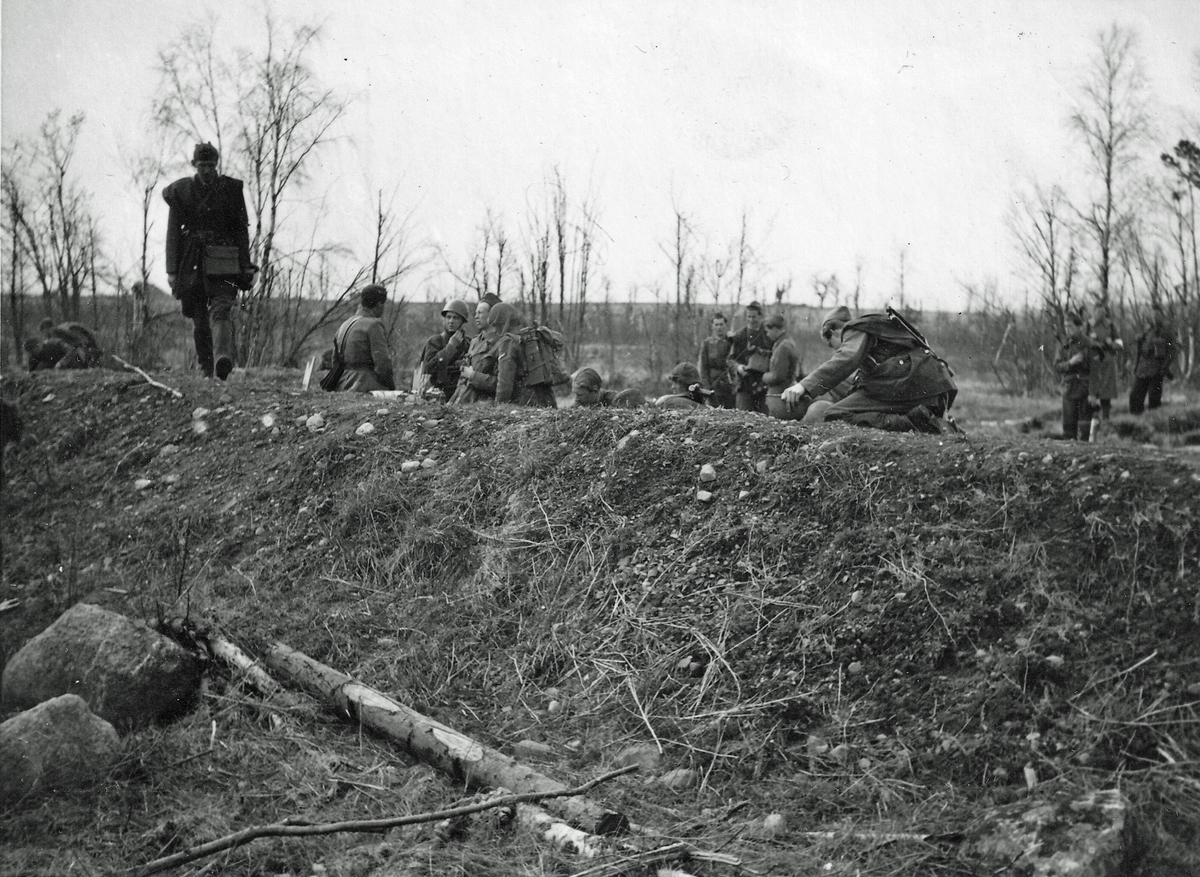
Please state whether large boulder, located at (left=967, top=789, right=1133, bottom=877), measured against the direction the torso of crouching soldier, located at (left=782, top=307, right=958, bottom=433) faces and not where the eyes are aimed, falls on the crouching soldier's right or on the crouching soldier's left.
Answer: on the crouching soldier's left

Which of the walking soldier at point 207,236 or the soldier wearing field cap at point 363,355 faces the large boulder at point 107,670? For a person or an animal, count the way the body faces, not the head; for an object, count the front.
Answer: the walking soldier

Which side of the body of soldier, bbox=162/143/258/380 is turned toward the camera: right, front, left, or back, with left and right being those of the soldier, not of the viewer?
front

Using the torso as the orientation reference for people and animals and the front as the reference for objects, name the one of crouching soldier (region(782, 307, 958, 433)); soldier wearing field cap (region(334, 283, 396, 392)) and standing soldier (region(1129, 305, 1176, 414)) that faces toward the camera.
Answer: the standing soldier

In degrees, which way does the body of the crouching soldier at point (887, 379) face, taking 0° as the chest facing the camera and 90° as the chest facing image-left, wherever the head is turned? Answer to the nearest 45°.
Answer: approximately 90°

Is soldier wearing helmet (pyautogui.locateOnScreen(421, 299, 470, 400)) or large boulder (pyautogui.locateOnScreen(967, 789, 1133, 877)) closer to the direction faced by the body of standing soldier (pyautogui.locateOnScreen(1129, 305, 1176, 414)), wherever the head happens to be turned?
the large boulder

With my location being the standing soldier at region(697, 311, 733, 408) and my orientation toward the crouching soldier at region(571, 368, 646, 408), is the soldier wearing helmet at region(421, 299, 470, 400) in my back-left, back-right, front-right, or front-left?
front-right

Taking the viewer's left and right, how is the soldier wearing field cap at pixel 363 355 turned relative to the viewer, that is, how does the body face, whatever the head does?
facing away from the viewer and to the right of the viewer

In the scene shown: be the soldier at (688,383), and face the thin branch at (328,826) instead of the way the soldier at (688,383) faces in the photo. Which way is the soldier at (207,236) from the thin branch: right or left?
right

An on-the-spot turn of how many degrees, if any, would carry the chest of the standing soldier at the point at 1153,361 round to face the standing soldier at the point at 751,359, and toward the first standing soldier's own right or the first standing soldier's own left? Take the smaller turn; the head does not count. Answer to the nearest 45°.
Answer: approximately 45° to the first standing soldier's own right

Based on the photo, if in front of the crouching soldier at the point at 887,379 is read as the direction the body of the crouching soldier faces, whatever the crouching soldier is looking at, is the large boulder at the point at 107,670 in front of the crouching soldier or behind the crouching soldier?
in front

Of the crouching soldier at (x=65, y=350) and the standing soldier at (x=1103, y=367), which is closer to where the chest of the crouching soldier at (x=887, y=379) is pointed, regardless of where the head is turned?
the crouching soldier

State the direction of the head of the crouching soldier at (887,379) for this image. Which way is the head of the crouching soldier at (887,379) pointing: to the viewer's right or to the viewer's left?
to the viewer's left
